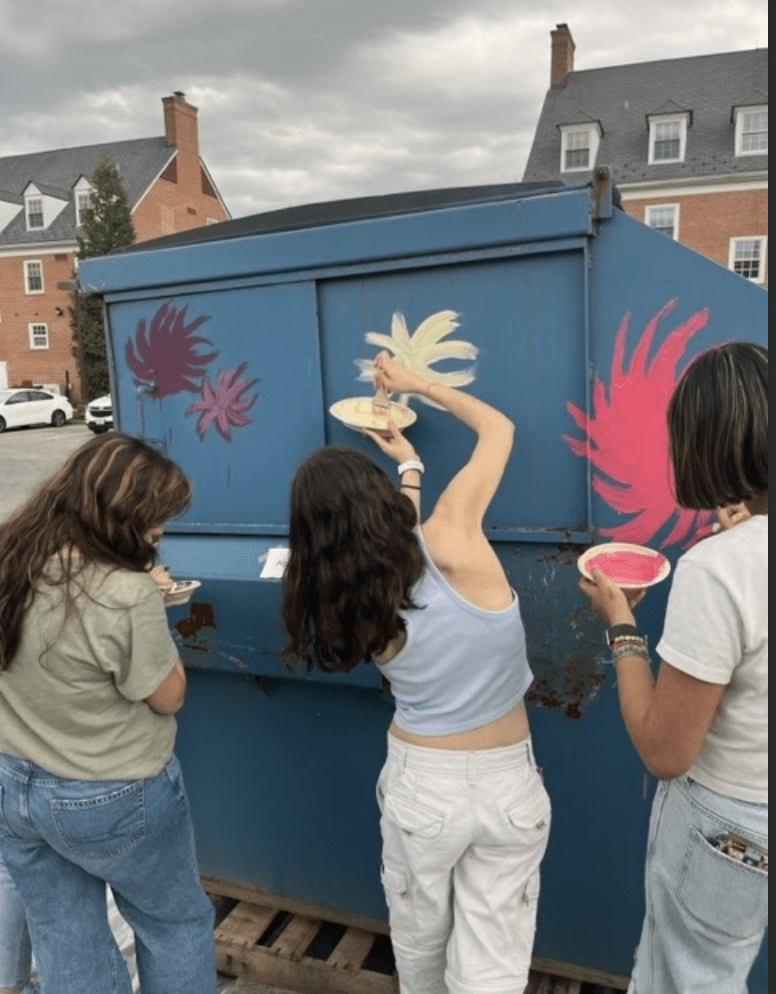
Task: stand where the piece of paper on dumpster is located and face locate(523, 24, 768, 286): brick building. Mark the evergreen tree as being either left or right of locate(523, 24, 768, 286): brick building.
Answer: left

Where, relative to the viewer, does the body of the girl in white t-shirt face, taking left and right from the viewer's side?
facing away from the viewer and to the left of the viewer

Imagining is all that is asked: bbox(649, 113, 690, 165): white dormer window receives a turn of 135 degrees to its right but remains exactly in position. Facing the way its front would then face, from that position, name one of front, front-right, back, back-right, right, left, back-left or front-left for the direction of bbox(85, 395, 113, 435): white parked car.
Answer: left

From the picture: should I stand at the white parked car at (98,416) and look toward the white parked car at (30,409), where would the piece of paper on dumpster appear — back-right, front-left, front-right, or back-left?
back-left

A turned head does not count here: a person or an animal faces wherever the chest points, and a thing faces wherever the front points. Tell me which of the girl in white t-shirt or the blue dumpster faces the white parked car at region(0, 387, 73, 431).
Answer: the girl in white t-shirt

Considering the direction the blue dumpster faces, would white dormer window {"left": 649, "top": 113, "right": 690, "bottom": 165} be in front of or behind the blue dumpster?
behind

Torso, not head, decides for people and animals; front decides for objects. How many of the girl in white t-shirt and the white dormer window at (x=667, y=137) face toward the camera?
1

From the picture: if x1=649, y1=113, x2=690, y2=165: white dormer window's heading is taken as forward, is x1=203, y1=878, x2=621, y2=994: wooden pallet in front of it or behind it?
in front

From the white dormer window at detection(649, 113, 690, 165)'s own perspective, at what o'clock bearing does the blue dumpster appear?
The blue dumpster is roughly at 12 o'clock from the white dormer window.

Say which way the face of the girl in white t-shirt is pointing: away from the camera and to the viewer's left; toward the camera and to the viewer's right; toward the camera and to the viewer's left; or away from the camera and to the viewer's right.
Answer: away from the camera and to the viewer's left

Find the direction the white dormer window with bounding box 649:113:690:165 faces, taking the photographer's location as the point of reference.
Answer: facing the viewer

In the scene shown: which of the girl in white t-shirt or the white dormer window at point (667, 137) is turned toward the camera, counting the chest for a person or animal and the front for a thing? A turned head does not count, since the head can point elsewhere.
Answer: the white dormer window

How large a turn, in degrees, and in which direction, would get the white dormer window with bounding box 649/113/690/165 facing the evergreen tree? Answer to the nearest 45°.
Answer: approximately 90° to its right

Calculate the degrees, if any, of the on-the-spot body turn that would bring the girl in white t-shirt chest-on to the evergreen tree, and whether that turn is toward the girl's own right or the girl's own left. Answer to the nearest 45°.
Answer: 0° — they already face it

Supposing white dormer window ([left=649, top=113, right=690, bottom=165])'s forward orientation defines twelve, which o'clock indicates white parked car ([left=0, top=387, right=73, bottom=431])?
The white parked car is roughly at 2 o'clock from the white dormer window.

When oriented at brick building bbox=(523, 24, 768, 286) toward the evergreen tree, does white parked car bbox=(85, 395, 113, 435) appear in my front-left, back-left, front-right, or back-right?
front-left

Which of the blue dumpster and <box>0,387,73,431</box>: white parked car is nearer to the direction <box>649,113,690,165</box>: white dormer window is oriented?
the blue dumpster

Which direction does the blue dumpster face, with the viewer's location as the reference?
facing the viewer and to the left of the viewer
